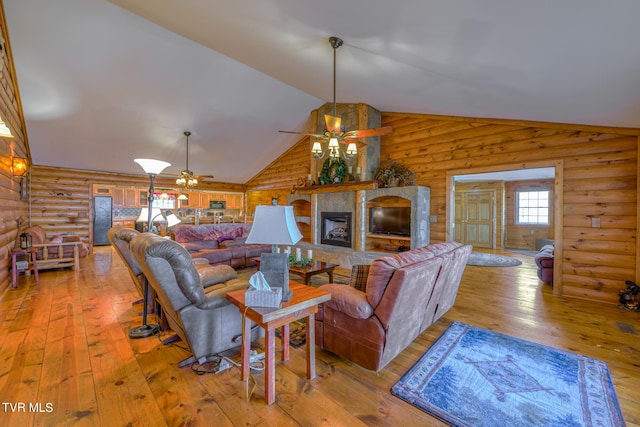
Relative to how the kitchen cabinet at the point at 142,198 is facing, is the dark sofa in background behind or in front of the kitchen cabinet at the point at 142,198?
in front

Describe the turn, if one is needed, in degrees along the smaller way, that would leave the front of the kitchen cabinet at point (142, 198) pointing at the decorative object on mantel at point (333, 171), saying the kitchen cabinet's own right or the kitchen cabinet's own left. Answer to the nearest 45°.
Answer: approximately 45° to the kitchen cabinet's own left

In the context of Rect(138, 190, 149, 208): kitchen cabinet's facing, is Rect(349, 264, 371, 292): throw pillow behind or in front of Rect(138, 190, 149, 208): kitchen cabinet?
in front

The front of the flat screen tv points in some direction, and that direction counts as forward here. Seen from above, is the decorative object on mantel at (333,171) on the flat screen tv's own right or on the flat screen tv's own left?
on the flat screen tv's own right

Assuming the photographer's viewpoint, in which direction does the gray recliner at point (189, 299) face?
facing away from the viewer and to the right of the viewer

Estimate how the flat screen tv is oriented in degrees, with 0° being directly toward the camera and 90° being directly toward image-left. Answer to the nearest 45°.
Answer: approximately 45°

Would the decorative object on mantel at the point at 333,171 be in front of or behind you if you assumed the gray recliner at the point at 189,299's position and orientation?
in front

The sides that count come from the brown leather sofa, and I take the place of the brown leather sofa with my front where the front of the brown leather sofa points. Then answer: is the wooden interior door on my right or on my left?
on my right

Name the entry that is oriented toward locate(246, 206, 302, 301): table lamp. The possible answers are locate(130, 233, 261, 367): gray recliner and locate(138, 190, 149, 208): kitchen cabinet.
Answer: the kitchen cabinet

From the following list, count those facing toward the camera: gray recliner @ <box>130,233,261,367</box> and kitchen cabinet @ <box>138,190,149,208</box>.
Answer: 1

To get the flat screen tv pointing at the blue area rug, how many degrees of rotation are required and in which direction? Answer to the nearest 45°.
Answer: approximately 45° to its left

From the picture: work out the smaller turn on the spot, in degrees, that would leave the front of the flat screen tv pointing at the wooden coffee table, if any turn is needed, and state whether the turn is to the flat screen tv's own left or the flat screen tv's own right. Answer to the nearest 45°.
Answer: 0° — it already faces it

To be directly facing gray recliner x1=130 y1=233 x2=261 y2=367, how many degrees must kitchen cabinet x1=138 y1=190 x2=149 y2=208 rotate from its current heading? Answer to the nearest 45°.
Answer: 0° — it already faces it

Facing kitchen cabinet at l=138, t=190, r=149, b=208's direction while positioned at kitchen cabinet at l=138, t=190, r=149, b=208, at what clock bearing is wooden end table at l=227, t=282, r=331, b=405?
The wooden end table is roughly at 12 o'clock from the kitchen cabinet.
